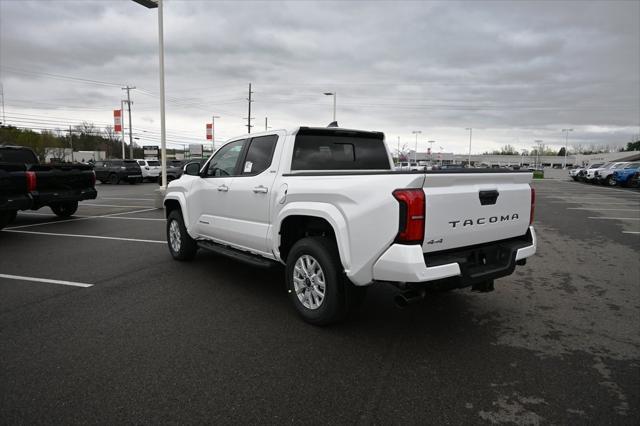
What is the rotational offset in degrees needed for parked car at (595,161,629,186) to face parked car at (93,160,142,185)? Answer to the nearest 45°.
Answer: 0° — it already faces it

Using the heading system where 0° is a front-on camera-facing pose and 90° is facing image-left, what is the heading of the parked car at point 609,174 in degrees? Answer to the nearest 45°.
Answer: approximately 45°

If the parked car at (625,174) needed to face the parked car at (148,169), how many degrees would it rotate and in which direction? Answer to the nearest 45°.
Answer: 0° — it already faces it

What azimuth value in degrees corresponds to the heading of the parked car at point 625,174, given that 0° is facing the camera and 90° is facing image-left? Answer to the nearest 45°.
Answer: approximately 45°

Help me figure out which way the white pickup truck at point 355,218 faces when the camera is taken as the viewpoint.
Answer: facing away from the viewer and to the left of the viewer
